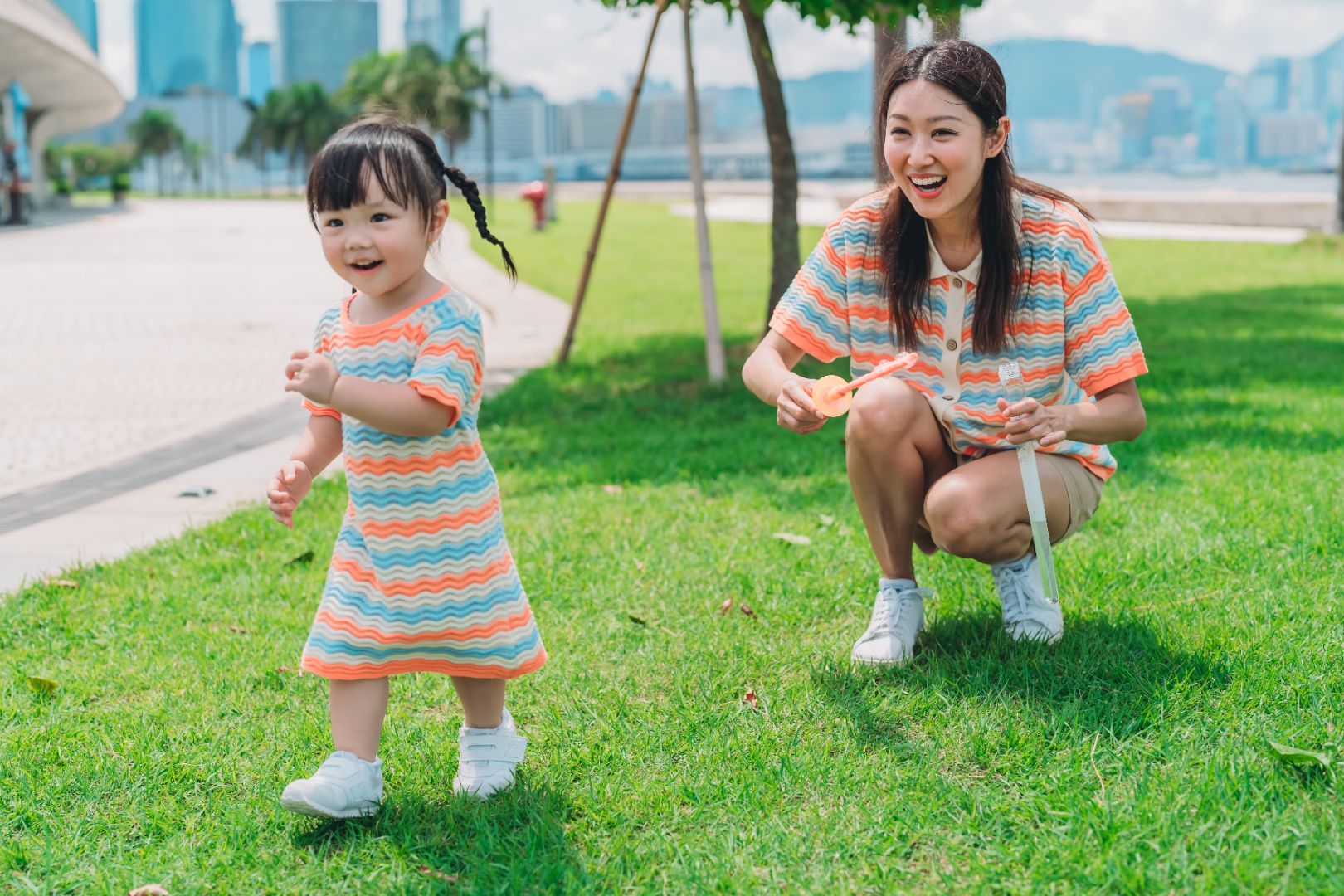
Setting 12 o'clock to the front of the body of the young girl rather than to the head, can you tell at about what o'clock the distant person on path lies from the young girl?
The distant person on path is roughly at 4 o'clock from the young girl.

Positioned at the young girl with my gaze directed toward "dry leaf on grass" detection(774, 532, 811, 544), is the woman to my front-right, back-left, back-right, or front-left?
front-right

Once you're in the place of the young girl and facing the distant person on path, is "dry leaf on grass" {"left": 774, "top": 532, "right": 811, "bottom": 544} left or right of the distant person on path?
right

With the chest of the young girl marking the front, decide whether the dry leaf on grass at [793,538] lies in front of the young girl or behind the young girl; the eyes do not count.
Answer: behind

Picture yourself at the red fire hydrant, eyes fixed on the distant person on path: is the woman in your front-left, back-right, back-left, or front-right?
back-left

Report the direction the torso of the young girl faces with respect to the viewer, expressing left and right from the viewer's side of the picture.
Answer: facing the viewer and to the left of the viewer

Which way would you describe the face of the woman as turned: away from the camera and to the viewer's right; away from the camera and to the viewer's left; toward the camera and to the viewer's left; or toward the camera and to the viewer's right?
toward the camera and to the viewer's left

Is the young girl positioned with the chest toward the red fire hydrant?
no

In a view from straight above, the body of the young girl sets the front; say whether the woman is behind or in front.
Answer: behind

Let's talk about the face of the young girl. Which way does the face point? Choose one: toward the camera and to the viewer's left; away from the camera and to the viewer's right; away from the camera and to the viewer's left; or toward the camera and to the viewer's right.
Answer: toward the camera and to the viewer's left
